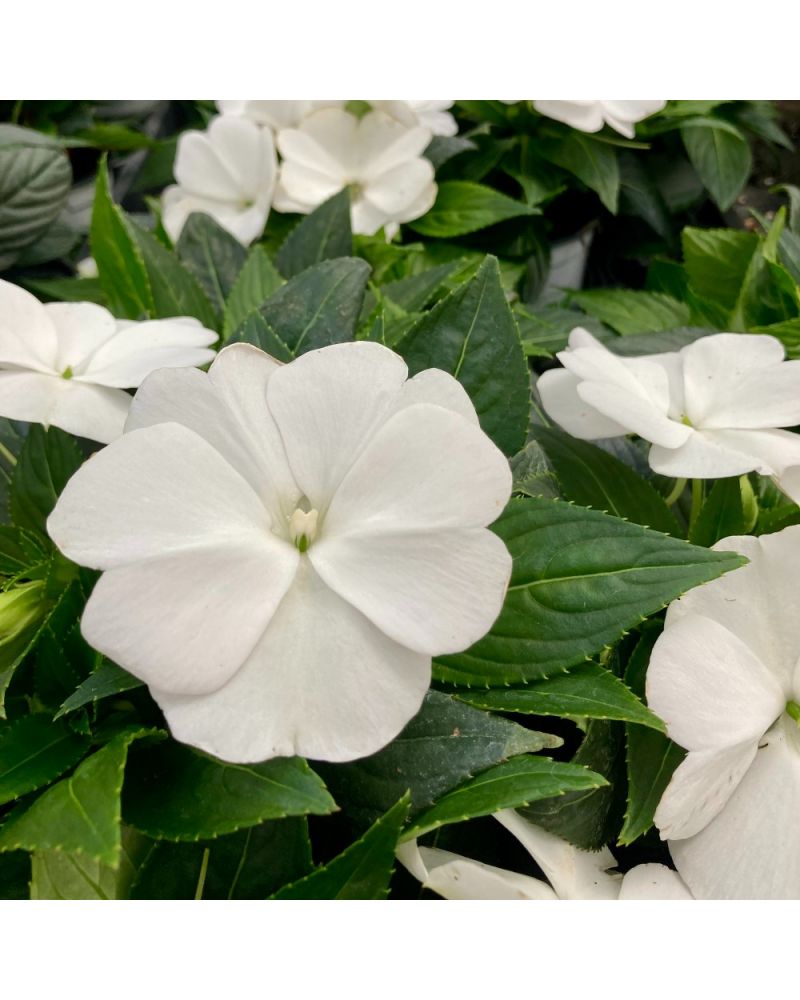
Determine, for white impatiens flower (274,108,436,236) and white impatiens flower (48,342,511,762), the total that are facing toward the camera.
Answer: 2

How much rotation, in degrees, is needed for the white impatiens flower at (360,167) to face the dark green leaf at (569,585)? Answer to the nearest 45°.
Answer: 0° — it already faces it

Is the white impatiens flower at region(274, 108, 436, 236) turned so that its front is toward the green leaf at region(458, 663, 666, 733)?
yes

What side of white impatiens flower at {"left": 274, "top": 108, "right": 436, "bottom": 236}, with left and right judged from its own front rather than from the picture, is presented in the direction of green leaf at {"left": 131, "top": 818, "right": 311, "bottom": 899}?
front

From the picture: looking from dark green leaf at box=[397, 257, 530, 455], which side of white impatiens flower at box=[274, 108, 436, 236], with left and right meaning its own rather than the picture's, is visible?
front

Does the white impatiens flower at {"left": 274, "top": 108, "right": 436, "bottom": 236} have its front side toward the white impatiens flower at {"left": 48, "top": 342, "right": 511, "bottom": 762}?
yes

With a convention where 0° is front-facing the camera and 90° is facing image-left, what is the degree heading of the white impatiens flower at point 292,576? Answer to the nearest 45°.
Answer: approximately 0°
